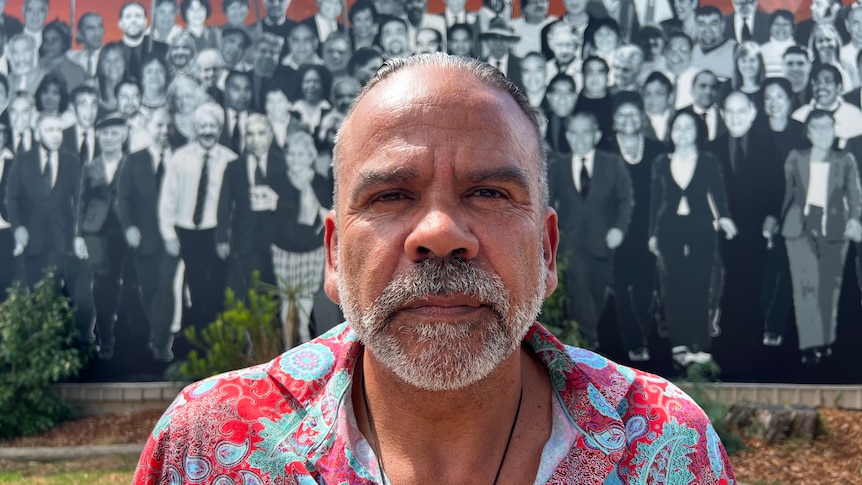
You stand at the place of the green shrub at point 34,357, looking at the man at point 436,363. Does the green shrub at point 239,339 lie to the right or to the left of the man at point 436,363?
left

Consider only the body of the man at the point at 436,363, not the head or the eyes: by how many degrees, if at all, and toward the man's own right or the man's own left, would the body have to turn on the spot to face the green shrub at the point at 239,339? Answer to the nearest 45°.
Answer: approximately 180°

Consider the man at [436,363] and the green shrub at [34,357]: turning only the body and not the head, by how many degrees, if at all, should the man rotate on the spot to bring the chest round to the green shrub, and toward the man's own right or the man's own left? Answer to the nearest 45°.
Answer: approximately 135° to the man's own right

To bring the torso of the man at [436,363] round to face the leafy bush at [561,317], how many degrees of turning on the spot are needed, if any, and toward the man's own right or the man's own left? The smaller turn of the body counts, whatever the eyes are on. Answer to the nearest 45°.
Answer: approximately 180°

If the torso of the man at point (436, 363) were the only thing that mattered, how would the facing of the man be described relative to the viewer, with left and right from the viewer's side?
facing the viewer
